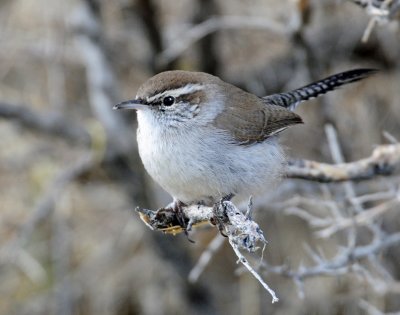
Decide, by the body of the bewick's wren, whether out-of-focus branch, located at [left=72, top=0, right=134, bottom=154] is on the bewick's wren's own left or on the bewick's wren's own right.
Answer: on the bewick's wren's own right

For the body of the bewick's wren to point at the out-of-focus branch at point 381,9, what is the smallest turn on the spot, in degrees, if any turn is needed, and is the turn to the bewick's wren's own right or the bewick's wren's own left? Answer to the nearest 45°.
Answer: approximately 180°

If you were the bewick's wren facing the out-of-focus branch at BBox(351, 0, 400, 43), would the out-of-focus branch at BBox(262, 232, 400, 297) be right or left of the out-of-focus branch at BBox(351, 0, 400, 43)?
right

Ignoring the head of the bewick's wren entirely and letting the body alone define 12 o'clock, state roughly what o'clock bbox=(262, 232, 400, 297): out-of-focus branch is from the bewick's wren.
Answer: The out-of-focus branch is roughly at 7 o'clock from the bewick's wren.

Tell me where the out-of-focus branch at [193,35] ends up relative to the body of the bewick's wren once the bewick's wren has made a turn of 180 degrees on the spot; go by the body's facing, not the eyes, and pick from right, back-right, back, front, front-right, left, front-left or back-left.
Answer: left

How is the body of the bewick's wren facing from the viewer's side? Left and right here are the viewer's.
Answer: facing to the left of the viewer

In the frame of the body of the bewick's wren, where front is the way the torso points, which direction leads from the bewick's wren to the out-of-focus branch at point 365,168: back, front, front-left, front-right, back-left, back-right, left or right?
back
